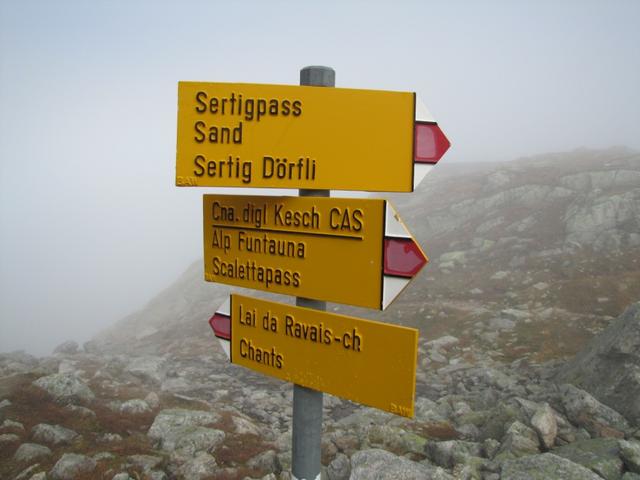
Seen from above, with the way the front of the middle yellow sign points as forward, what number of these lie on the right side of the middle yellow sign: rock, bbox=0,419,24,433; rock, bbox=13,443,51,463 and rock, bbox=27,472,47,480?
3

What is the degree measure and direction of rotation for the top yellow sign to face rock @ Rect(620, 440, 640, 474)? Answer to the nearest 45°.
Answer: approximately 135° to its left

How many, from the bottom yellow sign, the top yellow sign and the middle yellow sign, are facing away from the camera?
0

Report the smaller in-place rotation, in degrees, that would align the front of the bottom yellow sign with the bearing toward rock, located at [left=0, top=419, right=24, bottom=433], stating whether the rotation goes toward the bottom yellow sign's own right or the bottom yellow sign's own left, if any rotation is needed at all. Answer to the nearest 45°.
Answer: approximately 90° to the bottom yellow sign's own right

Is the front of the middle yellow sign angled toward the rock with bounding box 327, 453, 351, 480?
no

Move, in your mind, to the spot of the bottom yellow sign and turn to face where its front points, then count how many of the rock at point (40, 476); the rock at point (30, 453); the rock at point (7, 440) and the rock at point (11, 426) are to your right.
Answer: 4

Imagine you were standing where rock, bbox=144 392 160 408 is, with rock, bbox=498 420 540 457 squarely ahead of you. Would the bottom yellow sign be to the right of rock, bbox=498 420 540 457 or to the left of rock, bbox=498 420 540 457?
right

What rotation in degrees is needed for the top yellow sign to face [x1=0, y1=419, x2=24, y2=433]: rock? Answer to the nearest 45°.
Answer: approximately 135° to its right

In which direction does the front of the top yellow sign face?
toward the camera

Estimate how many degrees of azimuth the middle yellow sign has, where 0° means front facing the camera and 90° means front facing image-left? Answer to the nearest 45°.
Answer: approximately 45°

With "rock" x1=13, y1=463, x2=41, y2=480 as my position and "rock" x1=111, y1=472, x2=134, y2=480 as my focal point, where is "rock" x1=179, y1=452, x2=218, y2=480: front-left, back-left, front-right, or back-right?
front-left

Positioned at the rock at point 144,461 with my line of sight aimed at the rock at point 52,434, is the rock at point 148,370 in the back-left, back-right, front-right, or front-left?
front-right

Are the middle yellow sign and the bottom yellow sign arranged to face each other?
no

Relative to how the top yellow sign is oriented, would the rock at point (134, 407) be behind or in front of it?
behind

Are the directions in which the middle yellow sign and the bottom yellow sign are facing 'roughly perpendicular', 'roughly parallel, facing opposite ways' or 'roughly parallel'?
roughly parallel

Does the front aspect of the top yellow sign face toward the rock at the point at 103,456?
no

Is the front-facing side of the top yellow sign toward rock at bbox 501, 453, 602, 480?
no
